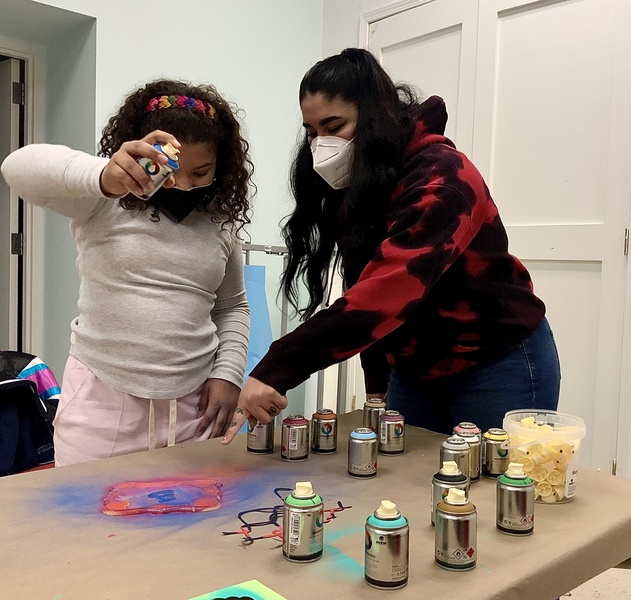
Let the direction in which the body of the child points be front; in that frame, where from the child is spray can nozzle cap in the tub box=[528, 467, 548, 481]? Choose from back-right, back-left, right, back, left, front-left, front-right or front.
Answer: front-left

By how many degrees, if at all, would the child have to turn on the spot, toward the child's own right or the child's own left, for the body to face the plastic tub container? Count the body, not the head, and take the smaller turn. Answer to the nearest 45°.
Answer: approximately 45° to the child's own left

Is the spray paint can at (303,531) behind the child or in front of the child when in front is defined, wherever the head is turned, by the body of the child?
in front

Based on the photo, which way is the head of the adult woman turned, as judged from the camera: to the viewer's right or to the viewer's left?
to the viewer's left

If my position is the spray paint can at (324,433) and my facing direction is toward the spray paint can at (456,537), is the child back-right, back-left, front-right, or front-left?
back-right

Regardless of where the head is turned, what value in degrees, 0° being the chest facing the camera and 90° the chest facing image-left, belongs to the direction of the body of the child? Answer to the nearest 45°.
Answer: approximately 0°

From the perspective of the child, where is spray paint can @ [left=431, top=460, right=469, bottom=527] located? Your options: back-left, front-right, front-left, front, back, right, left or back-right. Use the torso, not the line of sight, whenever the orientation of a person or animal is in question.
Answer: front-left

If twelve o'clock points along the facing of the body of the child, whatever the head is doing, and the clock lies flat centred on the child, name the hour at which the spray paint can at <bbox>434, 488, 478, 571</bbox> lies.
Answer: The spray paint can is roughly at 11 o'clock from the child.
